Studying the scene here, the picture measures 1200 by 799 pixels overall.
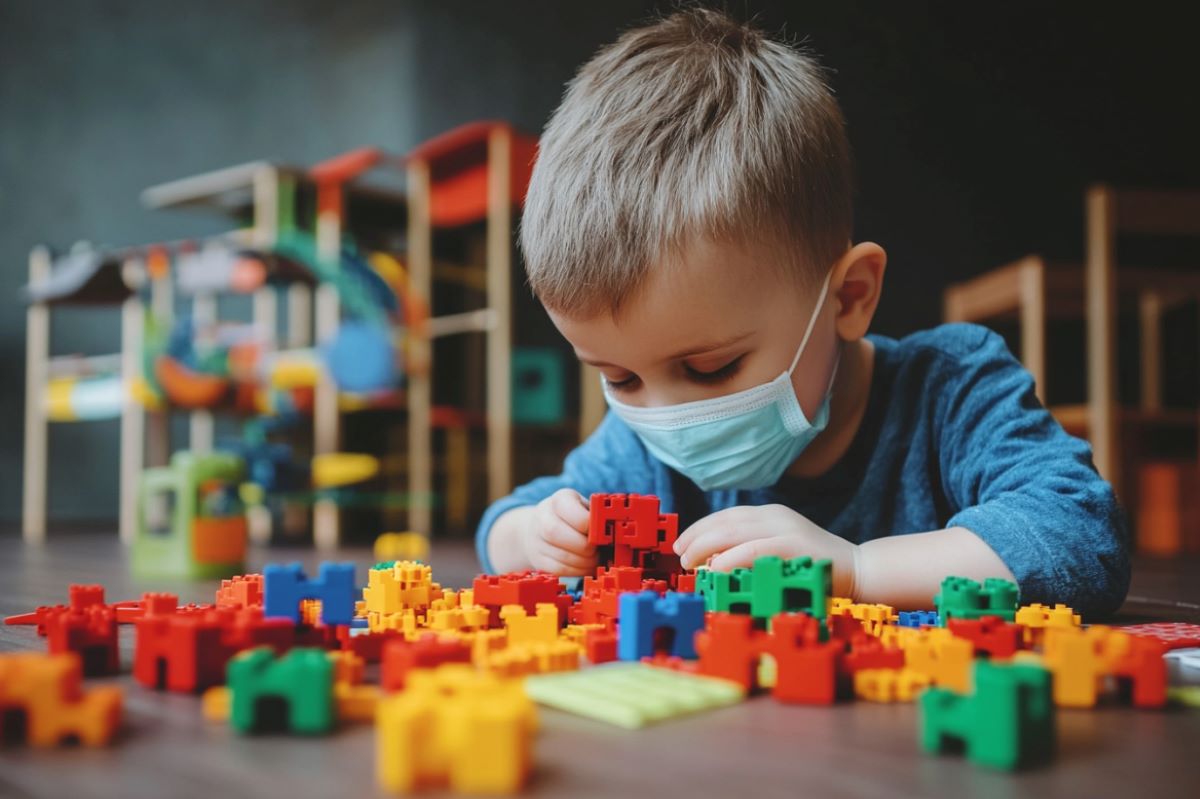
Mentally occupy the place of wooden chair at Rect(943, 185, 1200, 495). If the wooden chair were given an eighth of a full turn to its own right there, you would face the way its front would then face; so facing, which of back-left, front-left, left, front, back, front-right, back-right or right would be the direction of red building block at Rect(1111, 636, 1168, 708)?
back

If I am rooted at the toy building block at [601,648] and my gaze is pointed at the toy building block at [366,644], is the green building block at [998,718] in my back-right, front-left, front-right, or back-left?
back-left

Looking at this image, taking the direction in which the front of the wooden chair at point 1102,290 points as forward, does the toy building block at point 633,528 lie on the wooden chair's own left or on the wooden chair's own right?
on the wooden chair's own left

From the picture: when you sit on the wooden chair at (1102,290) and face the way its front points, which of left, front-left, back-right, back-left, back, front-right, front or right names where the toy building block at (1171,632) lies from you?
back-left

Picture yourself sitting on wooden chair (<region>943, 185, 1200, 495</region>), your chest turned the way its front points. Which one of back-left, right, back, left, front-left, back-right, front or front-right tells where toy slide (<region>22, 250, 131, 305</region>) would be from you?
front-left

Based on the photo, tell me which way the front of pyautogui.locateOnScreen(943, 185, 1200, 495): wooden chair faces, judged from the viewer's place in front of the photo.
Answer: facing away from the viewer and to the left of the viewer
